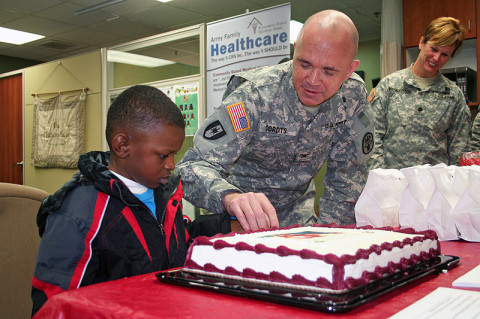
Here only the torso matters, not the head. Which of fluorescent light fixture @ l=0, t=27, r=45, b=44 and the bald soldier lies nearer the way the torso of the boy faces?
the bald soldier

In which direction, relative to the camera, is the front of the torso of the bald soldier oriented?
toward the camera

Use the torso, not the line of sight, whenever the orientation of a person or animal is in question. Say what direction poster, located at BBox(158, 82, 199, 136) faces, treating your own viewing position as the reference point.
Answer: facing the viewer and to the left of the viewer

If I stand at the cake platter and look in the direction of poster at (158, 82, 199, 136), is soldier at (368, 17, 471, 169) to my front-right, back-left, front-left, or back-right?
front-right

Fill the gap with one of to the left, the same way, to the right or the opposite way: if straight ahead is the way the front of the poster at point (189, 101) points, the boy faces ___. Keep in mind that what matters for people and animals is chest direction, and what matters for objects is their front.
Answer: to the left

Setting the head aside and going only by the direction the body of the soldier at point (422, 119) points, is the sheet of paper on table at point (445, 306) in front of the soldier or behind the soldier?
in front

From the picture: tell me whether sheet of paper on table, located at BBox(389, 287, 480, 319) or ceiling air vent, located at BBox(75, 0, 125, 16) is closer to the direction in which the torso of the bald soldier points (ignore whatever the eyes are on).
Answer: the sheet of paper on table

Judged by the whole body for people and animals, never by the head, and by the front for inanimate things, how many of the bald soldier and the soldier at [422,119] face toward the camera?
2

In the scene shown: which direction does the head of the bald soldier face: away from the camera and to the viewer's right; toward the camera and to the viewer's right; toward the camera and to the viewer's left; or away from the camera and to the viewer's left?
toward the camera and to the viewer's left

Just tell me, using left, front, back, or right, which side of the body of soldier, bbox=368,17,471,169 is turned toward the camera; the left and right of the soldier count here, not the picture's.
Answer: front

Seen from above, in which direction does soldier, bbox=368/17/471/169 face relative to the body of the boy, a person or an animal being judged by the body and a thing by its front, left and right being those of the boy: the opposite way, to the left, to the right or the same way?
to the right

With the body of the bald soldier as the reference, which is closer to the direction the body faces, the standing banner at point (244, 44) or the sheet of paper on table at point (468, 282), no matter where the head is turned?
the sheet of paper on table
